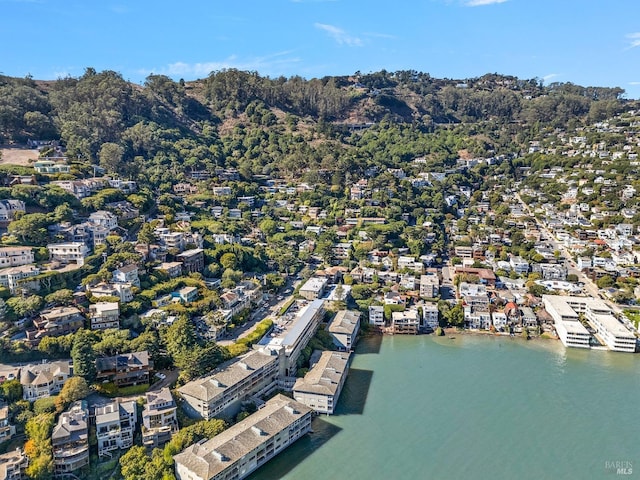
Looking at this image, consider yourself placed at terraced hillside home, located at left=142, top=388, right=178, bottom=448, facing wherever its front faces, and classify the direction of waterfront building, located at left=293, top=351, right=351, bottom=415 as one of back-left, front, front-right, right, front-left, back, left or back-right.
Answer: left

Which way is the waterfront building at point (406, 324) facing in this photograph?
toward the camera

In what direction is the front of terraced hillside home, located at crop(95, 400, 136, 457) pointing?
toward the camera

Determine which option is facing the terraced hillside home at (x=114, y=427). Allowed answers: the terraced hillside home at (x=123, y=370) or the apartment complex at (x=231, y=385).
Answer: the terraced hillside home at (x=123, y=370)

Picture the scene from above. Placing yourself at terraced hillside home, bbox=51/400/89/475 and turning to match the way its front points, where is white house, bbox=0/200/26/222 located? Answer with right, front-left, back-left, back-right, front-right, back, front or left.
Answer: back

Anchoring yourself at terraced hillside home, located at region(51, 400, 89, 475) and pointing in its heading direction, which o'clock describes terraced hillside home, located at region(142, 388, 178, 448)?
terraced hillside home, located at region(142, 388, 178, 448) is roughly at 9 o'clock from terraced hillside home, located at region(51, 400, 89, 475).

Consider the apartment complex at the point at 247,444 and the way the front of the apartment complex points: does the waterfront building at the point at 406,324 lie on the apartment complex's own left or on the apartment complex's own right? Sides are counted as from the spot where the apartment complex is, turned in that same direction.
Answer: on the apartment complex's own left

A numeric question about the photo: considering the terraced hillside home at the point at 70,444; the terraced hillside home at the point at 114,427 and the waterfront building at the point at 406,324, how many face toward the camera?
3

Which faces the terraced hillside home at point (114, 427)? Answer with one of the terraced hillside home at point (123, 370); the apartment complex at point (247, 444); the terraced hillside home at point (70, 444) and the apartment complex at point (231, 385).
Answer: the terraced hillside home at point (123, 370)

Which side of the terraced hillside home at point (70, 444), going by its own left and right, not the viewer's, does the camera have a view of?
front

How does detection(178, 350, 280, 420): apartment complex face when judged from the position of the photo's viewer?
facing the viewer and to the right of the viewer

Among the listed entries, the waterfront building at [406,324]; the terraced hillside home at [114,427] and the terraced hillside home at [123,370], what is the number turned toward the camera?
3

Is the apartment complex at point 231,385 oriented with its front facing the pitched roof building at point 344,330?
no

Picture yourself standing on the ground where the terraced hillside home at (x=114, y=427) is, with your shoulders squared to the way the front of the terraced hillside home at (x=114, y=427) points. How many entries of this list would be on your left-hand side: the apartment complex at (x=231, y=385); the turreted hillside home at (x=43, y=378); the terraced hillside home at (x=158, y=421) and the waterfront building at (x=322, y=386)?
3

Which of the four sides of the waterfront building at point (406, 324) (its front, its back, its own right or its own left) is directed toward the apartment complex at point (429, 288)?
back

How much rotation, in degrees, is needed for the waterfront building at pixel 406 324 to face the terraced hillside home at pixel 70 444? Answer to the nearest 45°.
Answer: approximately 45° to its right

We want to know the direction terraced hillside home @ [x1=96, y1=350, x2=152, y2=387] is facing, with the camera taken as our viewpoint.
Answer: facing the viewer

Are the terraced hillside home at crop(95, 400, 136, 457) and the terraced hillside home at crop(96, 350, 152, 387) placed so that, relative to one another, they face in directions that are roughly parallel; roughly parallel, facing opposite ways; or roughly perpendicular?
roughly parallel

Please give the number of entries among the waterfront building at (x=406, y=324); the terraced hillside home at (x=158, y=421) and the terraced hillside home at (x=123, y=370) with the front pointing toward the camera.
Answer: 3

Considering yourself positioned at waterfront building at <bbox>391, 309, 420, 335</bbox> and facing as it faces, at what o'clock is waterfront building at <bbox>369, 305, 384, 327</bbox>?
waterfront building at <bbox>369, 305, 384, 327</bbox> is roughly at 3 o'clock from waterfront building at <bbox>391, 309, 420, 335</bbox>.

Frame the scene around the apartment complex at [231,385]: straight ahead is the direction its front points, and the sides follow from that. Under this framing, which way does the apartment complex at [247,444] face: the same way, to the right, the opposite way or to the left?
the same way

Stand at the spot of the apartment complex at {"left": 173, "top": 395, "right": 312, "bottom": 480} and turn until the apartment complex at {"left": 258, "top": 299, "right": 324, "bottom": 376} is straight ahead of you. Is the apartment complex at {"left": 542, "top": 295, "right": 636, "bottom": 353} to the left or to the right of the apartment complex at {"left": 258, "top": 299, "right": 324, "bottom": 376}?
right

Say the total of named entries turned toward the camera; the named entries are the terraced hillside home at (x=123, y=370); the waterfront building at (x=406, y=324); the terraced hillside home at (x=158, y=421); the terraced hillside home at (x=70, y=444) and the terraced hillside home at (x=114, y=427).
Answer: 5

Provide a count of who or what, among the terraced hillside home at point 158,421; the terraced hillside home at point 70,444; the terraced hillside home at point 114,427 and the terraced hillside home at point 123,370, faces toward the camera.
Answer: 4
